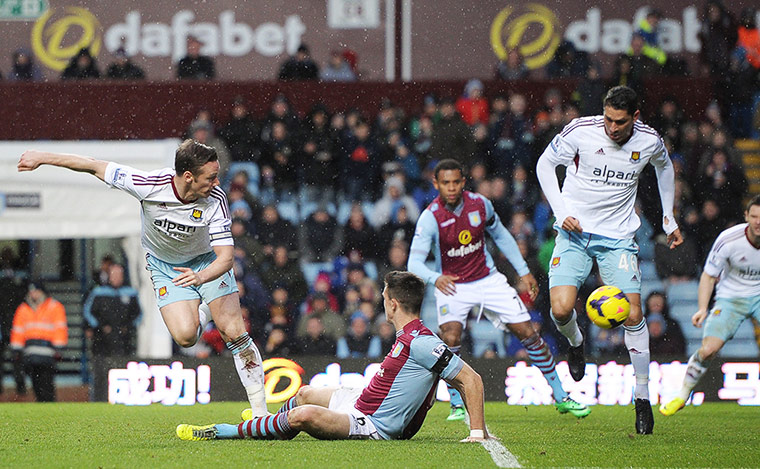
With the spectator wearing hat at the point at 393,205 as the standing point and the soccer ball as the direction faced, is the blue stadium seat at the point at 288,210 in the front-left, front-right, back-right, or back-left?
back-right

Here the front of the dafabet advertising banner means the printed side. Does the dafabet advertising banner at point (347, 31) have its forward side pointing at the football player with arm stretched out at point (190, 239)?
yes

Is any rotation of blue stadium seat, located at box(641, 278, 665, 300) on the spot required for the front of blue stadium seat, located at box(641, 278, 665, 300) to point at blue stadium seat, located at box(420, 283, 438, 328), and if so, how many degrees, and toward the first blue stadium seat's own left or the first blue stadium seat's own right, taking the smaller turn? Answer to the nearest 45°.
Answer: approximately 90° to the first blue stadium seat's own right

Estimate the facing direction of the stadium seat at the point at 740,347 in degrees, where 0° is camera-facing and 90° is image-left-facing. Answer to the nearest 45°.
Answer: approximately 0°

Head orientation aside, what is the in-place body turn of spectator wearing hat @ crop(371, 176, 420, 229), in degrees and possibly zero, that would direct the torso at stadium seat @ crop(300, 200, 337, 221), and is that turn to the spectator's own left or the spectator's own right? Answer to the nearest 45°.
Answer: approximately 135° to the spectator's own right

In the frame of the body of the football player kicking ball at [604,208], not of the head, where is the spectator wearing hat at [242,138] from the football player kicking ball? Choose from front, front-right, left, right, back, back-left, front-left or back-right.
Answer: back-right

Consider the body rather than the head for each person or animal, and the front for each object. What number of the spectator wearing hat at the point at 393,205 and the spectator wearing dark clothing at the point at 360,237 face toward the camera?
2
